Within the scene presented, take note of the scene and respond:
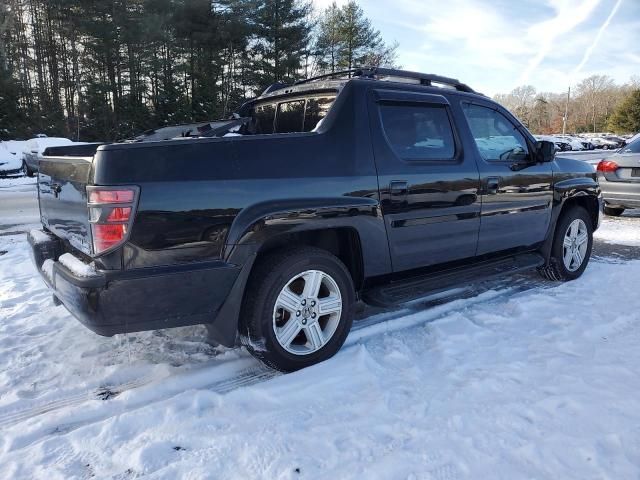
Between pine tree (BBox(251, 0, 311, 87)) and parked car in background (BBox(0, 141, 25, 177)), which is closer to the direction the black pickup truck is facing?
the pine tree

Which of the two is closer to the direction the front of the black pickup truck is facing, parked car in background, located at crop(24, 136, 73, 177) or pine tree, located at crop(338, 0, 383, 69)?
the pine tree

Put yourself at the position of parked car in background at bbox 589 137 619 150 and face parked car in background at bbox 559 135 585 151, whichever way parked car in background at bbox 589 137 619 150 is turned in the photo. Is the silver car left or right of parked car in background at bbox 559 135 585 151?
left

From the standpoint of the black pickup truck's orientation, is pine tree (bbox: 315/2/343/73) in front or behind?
in front

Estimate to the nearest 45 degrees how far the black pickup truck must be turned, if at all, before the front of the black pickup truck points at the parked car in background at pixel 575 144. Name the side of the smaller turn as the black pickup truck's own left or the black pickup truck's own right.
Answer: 0° — it already faces it

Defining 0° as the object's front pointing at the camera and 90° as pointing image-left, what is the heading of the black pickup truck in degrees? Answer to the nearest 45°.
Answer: approximately 225°

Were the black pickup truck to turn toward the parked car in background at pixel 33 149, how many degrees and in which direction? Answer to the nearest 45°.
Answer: approximately 90° to its left

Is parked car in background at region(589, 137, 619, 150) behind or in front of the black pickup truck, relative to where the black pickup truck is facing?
in front

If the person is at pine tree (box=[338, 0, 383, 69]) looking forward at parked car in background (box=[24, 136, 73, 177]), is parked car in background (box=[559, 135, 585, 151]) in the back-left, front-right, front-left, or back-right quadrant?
back-left

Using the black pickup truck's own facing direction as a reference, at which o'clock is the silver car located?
The silver car is roughly at 12 o'clock from the black pickup truck.

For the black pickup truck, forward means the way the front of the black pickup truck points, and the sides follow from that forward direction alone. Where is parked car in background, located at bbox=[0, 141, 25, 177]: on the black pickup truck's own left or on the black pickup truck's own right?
on the black pickup truck's own left

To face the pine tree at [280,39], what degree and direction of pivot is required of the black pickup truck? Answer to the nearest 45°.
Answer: approximately 45° to its left

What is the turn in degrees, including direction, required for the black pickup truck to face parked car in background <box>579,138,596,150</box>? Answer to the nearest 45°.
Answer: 0° — it already faces it

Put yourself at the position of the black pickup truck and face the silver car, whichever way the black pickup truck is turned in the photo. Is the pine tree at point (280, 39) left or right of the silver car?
left

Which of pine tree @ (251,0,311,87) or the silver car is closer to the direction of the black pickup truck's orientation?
the silver car
